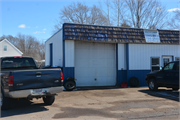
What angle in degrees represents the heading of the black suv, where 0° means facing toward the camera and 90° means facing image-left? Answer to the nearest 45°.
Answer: approximately 90°

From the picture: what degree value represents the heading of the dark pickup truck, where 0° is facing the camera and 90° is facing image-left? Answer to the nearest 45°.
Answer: approximately 135°

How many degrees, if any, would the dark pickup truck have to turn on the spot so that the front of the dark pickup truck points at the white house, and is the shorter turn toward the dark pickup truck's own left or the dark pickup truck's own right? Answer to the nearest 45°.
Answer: approximately 45° to the dark pickup truck's own right

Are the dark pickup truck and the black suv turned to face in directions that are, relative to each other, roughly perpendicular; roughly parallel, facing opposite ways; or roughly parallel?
roughly parallel

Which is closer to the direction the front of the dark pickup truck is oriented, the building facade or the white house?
the white house

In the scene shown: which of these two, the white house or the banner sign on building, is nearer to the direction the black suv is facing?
the white house

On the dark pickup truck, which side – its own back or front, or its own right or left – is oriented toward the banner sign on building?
right

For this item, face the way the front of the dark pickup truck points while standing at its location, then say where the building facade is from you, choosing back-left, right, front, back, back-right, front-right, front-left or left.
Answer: right

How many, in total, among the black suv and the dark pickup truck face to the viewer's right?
0

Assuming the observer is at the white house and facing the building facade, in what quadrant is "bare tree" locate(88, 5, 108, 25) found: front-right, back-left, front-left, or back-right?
front-left

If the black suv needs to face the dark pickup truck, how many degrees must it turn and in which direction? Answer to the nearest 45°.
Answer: approximately 45° to its left

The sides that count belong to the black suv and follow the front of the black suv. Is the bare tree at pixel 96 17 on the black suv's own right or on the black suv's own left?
on the black suv's own right
